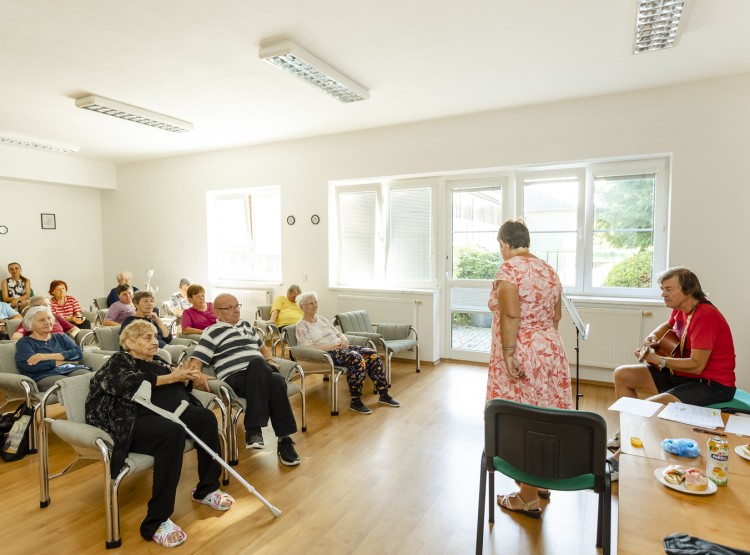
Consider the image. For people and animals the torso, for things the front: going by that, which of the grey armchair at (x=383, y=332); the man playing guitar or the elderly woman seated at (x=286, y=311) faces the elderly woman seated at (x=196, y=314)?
the man playing guitar

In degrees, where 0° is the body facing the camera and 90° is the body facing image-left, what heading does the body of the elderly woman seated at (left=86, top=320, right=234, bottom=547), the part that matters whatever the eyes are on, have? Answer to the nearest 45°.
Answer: approximately 315°

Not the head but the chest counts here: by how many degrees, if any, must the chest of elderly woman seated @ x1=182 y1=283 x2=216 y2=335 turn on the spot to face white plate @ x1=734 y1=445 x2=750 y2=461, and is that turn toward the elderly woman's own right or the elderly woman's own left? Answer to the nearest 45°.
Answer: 0° — they already face it

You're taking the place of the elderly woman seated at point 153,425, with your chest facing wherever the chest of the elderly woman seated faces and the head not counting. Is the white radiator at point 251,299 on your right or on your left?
on your left

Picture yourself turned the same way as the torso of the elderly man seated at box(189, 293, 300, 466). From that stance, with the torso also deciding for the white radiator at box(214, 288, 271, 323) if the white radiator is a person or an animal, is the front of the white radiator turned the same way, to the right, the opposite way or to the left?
to the right

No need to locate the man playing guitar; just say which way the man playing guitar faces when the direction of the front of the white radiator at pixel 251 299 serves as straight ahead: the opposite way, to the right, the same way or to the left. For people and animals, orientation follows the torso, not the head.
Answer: to the right

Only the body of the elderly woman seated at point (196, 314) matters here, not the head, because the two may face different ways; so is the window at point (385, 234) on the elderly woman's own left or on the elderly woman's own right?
on the elderly woman's own left

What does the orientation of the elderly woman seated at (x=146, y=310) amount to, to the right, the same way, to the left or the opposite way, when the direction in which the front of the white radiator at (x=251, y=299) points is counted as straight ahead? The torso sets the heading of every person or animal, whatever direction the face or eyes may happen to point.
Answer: to the left

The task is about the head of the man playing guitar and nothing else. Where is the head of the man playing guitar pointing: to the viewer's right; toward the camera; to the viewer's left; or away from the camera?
to the viewer's left

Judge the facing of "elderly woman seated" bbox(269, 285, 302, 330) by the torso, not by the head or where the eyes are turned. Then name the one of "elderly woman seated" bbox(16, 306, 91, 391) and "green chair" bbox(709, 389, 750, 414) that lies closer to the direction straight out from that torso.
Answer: the green chair

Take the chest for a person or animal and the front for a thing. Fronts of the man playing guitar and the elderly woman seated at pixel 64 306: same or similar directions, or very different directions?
very different directions

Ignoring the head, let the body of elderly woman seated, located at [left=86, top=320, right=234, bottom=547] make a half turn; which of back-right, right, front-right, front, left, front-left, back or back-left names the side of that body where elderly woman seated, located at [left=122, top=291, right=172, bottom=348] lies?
front-right
